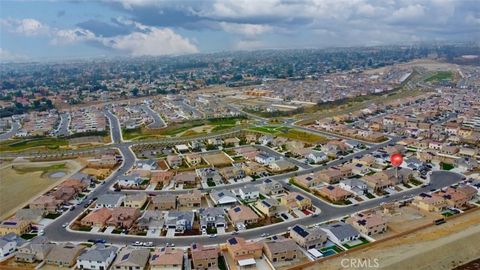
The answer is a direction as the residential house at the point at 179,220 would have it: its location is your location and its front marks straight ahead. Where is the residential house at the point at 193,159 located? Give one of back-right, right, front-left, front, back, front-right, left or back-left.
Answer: back

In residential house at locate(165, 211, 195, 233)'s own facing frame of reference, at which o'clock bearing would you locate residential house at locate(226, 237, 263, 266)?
residential house at locate(226, 237, 263, 266) is roughly at 11 o'clock from residential house at locate(165, 211, 195, 233).

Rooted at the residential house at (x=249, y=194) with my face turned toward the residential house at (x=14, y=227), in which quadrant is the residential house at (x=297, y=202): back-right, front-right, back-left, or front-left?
back-left

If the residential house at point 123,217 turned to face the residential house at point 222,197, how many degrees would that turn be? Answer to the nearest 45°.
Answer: approximately 90° to its left

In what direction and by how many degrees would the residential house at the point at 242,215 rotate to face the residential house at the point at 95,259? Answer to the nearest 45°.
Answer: approximately 45° to its right

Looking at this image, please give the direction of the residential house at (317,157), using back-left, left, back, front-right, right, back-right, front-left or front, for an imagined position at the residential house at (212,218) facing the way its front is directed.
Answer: back-left

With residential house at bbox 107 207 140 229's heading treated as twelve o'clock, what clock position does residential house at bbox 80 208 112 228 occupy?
residential house at bbox 80 208 112 228 is roughly at 4 o'clock from residential house at bbox 107 207 140 229.
